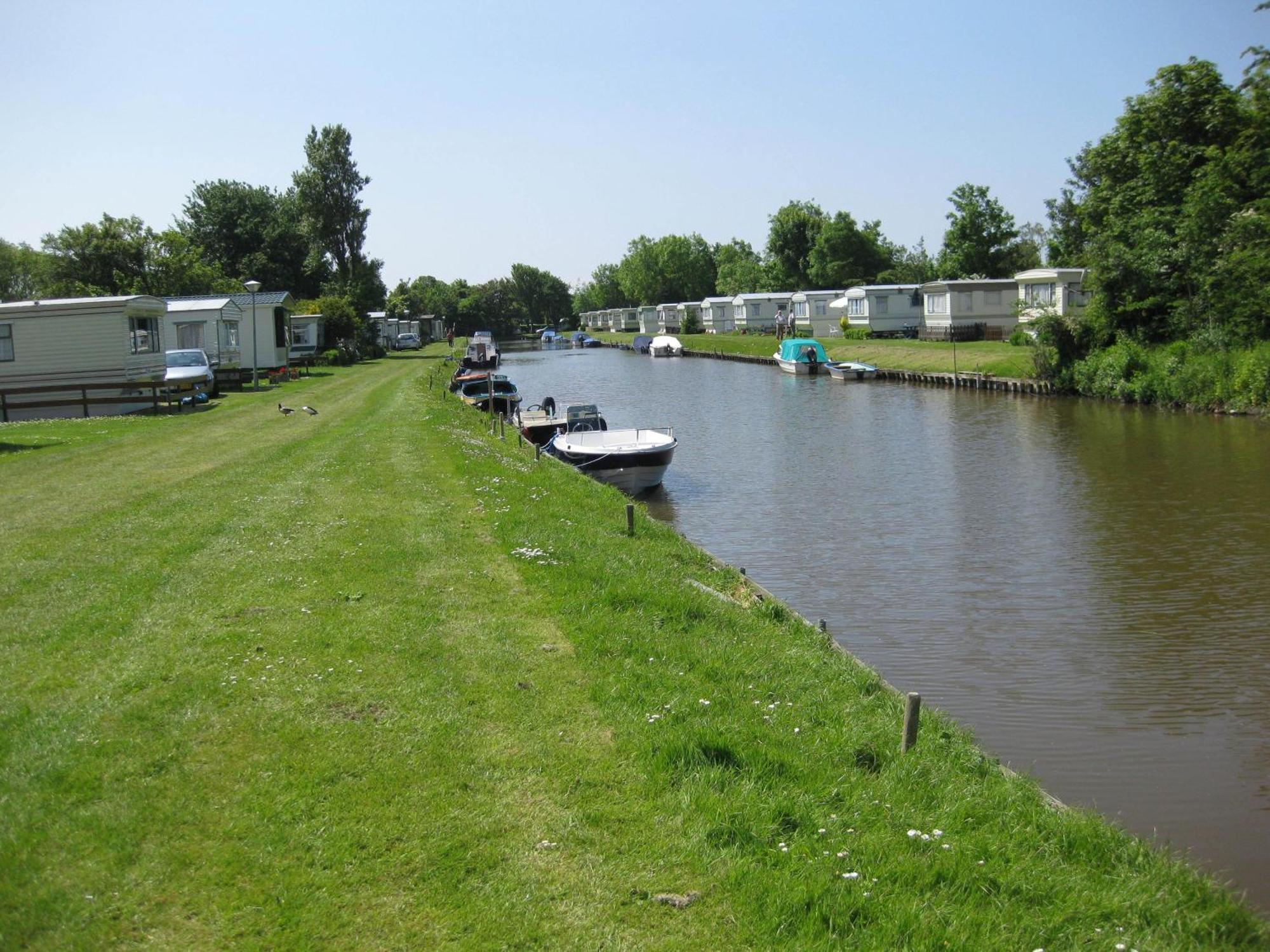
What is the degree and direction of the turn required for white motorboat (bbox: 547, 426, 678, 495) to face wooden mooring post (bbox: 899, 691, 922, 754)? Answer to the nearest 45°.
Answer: approximately 45° to its right

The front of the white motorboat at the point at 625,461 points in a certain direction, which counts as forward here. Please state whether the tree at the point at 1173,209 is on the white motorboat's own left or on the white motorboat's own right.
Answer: on the white motorboat's own left

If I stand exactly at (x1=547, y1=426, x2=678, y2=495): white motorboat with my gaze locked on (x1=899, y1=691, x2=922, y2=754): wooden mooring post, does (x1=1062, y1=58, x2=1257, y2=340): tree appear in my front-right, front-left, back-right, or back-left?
back-left

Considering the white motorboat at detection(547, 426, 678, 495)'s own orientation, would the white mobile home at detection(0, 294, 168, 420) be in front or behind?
behind

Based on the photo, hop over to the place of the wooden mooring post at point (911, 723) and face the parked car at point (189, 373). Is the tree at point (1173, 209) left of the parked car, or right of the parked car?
right

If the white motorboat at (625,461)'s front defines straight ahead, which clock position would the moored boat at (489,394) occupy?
The moored boat is roughly at 7 o'clock from the white motorboat.

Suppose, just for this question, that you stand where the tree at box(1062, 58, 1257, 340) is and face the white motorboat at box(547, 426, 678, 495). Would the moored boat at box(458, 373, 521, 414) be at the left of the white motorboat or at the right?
right

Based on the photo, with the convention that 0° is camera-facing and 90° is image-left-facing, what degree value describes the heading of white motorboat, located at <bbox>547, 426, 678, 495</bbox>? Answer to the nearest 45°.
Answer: approximately 315°

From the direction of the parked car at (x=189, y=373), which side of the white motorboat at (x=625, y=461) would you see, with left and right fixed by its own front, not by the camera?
back

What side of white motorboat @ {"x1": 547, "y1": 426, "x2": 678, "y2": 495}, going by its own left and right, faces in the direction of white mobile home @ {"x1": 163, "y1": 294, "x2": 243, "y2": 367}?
back
